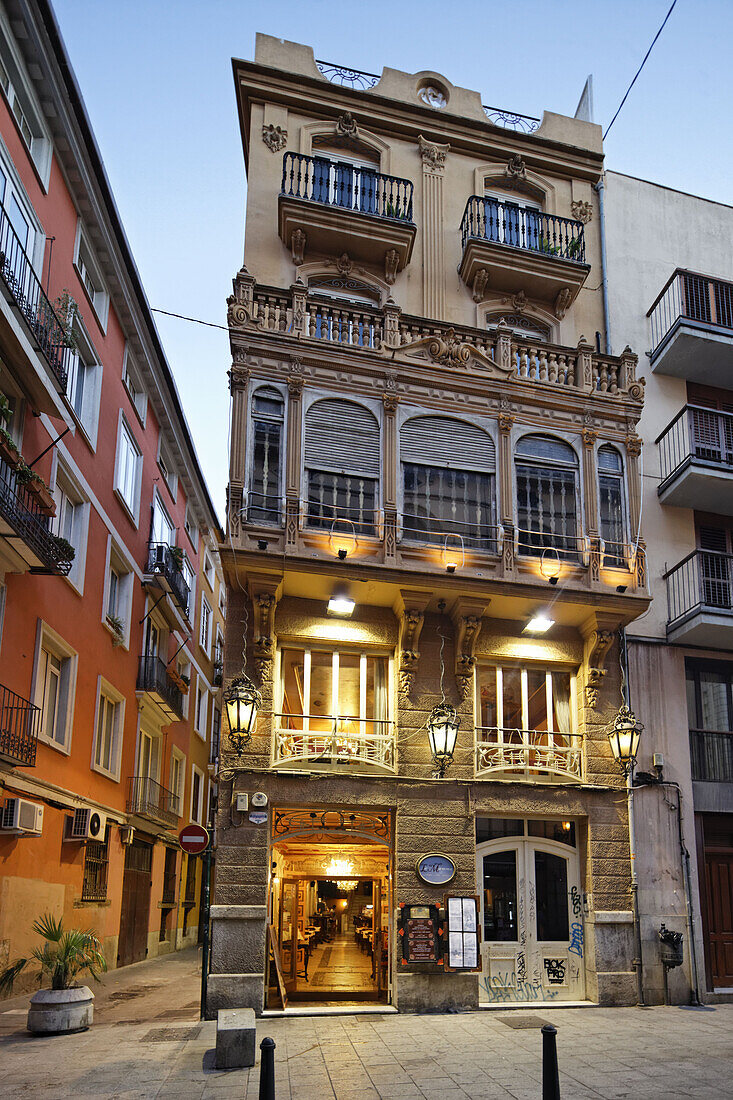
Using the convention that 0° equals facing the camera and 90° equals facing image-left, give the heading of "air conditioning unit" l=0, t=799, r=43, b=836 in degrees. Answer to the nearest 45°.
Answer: approximately 315°

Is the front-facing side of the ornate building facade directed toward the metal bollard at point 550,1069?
yes

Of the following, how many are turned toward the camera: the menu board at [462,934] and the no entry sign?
2

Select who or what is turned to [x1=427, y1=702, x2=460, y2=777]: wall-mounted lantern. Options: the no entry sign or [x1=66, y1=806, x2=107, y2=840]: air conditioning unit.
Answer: the air conditioning unit

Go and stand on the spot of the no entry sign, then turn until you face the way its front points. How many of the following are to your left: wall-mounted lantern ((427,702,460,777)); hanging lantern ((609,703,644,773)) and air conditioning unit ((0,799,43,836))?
2

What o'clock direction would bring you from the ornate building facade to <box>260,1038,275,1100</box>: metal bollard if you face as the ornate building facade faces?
The metal bollard is roughly at 12 o'clock from the ornate building facade.

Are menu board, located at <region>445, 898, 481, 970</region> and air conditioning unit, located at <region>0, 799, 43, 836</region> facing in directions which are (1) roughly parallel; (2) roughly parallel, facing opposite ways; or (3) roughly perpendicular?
roughly perpendicular

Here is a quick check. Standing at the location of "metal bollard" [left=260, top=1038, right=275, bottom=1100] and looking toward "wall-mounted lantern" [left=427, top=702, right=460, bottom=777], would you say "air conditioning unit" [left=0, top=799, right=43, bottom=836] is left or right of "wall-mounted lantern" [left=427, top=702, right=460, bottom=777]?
left

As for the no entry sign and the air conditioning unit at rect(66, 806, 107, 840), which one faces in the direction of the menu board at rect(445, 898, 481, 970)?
the air conditioning unit

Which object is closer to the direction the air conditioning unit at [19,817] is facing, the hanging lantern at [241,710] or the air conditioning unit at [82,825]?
the hanging lantern
